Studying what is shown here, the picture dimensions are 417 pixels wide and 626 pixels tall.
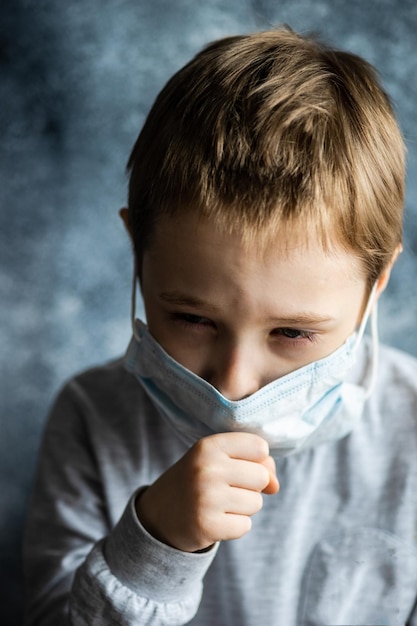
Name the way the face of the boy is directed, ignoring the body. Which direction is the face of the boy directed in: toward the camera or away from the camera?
toward the camera

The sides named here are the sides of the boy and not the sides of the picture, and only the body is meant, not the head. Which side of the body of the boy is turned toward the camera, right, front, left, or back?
front
